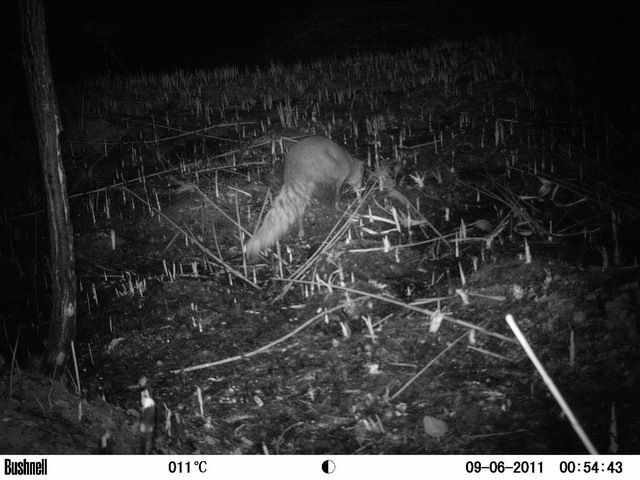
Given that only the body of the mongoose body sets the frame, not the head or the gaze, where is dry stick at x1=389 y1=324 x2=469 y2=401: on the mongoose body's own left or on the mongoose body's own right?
on the mongoose body's own right

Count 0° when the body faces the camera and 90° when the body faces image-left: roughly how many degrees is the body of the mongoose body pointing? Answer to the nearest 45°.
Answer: approximately 225°

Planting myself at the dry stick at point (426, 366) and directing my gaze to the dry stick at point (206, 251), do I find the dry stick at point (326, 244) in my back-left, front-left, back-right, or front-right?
front-right

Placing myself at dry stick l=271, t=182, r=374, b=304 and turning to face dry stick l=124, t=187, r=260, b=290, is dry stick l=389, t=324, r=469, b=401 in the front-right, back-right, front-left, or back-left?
back-left

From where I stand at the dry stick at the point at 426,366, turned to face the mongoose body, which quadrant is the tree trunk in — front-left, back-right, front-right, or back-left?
front-left

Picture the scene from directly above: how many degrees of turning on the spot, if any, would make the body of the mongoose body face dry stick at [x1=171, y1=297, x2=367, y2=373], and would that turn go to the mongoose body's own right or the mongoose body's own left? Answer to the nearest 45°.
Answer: approximately 135° to the mongoose body's own right

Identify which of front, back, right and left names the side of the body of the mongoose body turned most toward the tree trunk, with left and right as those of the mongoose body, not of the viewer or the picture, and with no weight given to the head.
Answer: back

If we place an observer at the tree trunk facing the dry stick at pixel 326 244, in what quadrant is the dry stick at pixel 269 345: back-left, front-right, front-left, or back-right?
front-right
